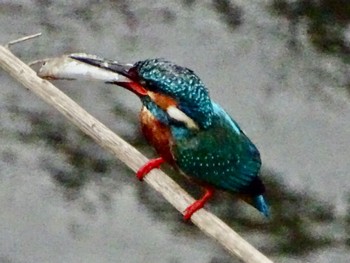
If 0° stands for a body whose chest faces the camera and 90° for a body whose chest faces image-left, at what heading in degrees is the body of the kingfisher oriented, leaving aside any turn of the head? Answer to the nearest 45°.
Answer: approximately 90°
